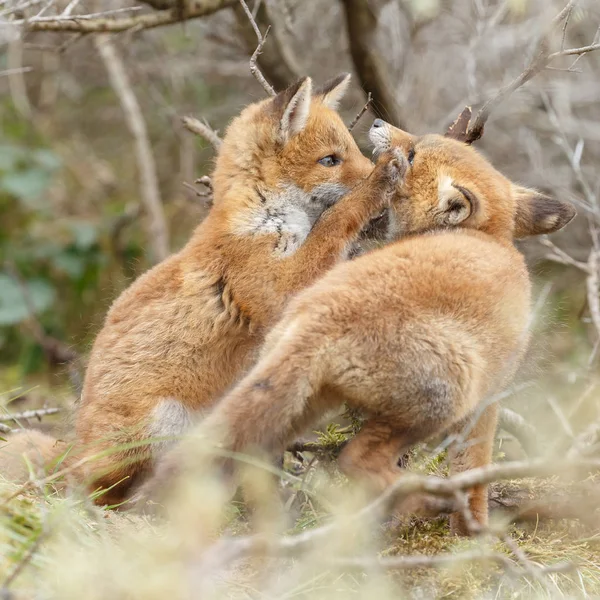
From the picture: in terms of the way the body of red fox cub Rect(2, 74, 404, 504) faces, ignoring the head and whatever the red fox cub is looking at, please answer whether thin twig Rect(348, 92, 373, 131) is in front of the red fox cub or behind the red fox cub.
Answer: in front

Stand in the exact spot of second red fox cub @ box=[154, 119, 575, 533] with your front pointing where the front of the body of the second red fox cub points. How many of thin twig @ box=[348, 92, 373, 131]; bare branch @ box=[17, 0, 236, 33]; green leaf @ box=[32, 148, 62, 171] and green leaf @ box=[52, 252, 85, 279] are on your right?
0

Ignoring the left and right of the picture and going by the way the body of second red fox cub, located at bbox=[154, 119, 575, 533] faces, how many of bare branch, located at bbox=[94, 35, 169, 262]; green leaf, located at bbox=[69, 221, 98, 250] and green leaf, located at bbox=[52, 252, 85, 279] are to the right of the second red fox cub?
0

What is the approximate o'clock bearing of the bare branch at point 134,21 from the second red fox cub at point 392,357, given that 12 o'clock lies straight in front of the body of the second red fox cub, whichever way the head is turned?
The bare branch is roughly at 10 o'clock from the second red fox cub.

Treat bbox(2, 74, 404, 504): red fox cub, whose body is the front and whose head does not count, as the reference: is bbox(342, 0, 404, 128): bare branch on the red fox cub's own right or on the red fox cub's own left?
on the red fox cub's own left

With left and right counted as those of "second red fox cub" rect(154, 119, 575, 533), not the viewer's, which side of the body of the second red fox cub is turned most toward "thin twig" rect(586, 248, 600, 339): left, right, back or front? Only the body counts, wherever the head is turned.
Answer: front

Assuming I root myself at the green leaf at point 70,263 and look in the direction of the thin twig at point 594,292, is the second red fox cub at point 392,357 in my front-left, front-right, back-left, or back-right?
front-right

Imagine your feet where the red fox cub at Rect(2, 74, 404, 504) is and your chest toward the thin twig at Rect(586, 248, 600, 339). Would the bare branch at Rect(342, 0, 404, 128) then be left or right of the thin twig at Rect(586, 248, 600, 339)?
left

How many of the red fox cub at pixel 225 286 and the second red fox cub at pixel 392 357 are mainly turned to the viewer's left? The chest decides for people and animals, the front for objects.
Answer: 0

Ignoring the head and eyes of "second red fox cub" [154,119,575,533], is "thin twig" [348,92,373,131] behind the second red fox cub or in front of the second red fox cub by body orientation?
in front

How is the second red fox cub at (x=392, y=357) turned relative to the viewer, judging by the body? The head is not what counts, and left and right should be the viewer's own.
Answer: facing away from the viewer and to the right of the viewer

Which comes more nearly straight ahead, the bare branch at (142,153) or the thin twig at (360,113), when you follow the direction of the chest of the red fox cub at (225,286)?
the thin twig

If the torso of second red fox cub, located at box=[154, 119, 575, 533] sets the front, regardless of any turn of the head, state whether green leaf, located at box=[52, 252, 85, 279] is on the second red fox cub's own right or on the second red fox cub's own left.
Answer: on the second red fox cub's own left

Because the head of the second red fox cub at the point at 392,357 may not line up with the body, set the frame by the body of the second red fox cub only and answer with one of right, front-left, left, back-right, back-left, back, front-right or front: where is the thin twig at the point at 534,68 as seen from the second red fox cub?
front

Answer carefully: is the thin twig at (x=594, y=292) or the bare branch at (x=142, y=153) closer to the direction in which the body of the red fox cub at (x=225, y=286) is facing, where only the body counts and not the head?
the thin twig

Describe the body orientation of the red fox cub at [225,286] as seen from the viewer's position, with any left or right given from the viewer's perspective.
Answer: facing to the right of the viewer
